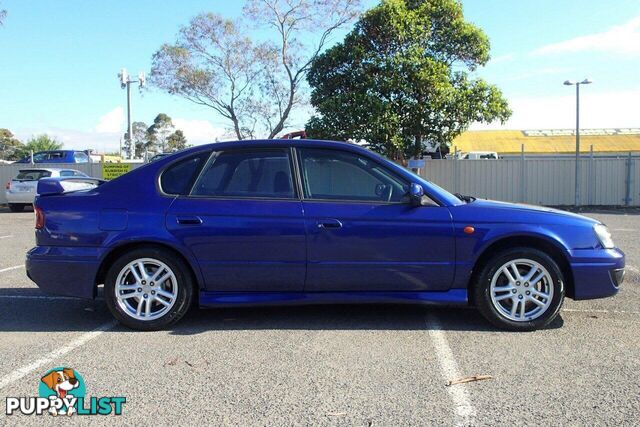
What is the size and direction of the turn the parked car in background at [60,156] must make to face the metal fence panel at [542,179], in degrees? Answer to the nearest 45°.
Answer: approximately 135° to its left

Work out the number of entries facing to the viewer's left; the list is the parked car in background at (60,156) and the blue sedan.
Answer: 1

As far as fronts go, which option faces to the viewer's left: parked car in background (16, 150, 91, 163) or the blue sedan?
the parked car in background

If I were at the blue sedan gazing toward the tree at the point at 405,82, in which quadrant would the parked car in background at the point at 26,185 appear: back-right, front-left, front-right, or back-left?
front-left

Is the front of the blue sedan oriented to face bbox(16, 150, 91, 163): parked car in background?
no

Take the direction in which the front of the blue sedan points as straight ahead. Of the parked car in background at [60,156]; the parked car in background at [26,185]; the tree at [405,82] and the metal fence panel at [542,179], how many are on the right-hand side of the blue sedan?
0

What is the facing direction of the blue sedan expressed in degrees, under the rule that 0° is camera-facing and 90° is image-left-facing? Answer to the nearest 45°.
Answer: approximately 270°

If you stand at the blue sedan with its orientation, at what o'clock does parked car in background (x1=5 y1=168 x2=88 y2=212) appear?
The parked car in background is roughly at 8 o'clock from the blue sedan.

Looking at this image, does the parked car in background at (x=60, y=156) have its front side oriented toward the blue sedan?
no

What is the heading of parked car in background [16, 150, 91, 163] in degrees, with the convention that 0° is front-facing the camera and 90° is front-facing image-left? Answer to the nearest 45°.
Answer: approximately 90°

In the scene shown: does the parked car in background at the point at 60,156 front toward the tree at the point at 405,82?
no
